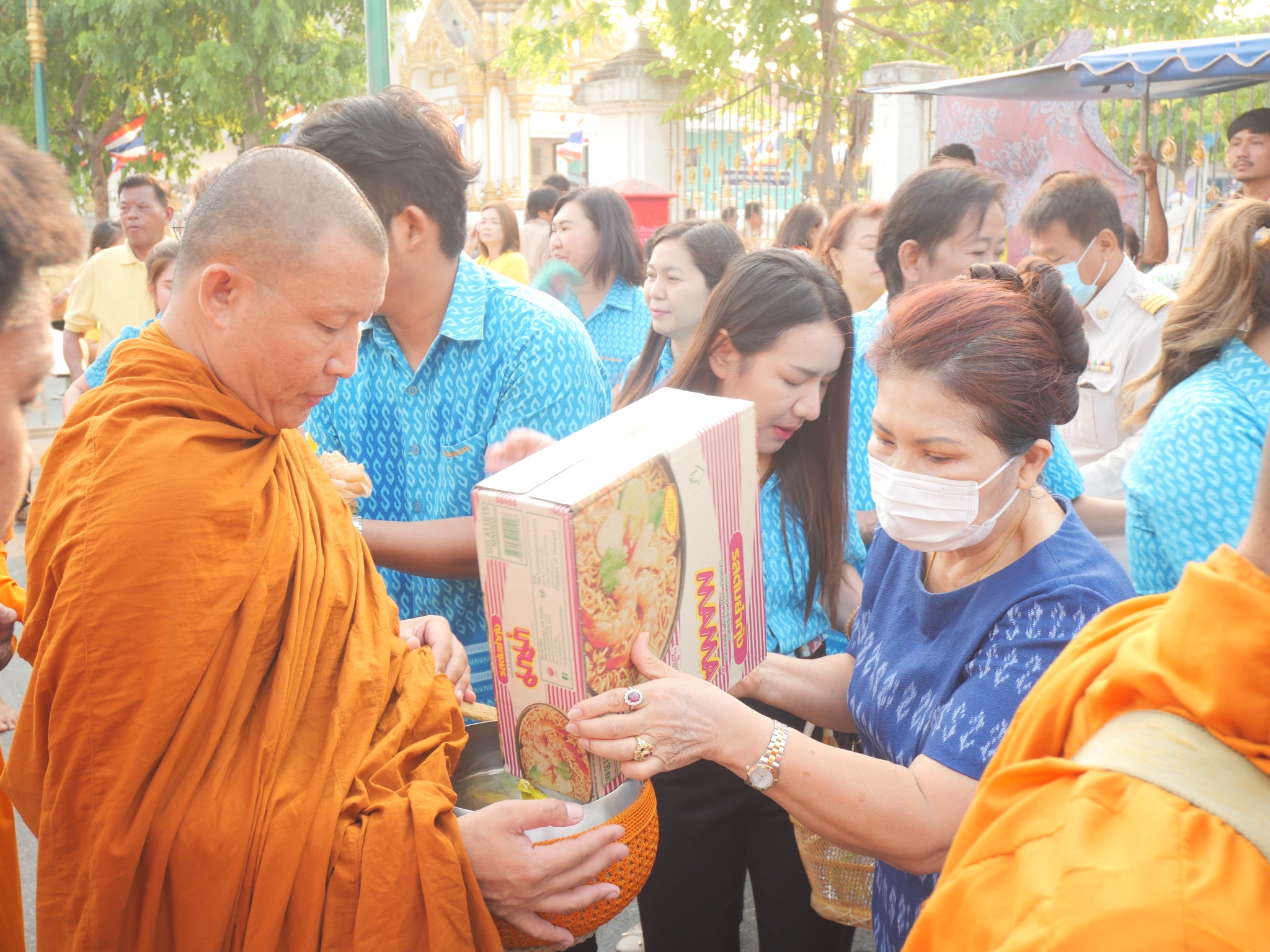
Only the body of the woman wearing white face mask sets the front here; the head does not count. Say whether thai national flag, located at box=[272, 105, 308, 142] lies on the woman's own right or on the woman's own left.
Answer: on the woman's own right

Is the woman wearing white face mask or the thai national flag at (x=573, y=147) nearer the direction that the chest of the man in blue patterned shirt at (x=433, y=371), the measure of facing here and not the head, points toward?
the woman wearing white face mask

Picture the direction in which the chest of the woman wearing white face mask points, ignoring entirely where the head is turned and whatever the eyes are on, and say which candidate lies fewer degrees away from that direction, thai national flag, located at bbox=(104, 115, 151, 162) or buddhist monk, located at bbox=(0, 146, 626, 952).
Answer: the buddhist monk

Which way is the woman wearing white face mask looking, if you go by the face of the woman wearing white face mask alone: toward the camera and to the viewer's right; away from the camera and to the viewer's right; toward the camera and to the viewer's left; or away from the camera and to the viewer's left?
toward the camera and to the viewer's left

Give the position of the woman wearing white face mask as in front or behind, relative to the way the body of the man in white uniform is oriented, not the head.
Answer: in front

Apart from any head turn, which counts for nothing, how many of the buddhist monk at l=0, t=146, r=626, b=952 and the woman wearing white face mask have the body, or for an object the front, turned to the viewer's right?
1

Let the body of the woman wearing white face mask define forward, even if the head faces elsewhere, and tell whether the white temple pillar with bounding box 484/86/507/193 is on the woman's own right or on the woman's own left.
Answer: on the woman's own right

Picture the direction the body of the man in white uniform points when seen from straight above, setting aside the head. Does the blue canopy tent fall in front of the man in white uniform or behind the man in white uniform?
behind

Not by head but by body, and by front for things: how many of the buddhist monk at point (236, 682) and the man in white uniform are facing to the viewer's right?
1

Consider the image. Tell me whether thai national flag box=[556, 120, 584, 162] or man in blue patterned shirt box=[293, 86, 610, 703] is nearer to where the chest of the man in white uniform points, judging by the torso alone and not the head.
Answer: the man in blue patterned shirt

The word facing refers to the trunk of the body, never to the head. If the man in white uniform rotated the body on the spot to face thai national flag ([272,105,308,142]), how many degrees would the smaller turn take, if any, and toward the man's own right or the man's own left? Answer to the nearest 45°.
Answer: approximately 90° to the man's own right

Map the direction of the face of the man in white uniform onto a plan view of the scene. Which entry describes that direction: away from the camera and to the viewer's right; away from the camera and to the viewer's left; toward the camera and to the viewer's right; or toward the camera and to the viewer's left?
toward the camera and to the viewer's left

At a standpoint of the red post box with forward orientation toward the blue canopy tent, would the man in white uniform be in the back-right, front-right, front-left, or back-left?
front-right

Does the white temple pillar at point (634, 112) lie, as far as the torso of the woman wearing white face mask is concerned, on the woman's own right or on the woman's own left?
on the woman's own right

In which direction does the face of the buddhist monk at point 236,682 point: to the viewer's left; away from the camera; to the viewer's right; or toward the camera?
to the viewer's right

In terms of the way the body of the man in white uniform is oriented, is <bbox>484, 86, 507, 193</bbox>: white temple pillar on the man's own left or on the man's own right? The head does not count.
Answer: on the man's own right

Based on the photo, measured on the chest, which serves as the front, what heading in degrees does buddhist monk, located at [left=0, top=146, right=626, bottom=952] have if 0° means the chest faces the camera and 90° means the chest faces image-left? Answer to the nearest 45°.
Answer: approximately 270°

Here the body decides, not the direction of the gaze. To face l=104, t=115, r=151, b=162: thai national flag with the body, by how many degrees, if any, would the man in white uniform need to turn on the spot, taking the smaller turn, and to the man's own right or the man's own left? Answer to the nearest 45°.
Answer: approximately 90° to the man's own right
